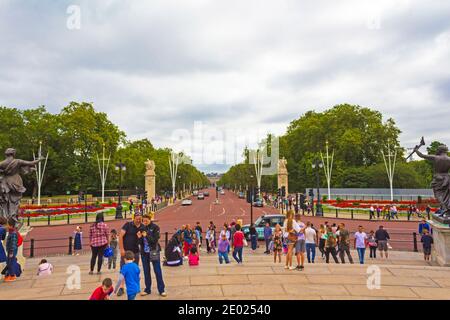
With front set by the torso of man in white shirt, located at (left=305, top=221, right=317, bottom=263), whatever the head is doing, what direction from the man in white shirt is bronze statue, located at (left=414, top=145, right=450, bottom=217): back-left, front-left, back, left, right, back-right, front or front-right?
right

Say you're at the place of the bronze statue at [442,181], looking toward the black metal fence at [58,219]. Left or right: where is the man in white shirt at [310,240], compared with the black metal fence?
left

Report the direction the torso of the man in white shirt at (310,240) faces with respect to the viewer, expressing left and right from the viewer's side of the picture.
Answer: facing away from the viewer

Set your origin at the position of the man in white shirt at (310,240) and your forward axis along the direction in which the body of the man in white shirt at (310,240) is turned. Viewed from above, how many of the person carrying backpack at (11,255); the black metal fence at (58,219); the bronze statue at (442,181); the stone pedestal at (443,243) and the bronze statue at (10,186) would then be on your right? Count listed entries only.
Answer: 2

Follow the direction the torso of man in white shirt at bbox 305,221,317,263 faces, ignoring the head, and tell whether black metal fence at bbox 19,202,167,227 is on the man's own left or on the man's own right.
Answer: on the man's own left

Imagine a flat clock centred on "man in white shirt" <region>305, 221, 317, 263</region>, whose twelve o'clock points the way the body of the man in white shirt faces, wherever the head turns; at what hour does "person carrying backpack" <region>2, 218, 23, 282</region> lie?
The person carrying backpack is roughly at 8 o'clock from the man in white shirt.
